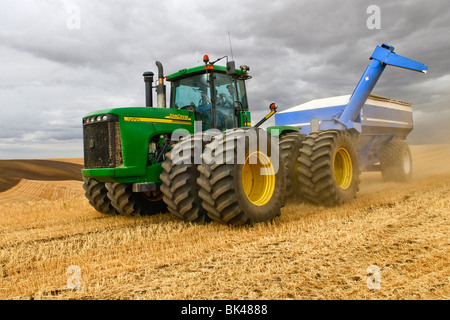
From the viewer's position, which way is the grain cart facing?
facing the viewer and to the left of the viewer

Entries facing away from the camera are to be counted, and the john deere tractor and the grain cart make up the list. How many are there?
0

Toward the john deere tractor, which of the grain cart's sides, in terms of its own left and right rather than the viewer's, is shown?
front

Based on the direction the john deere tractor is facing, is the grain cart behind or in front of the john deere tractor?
behind
